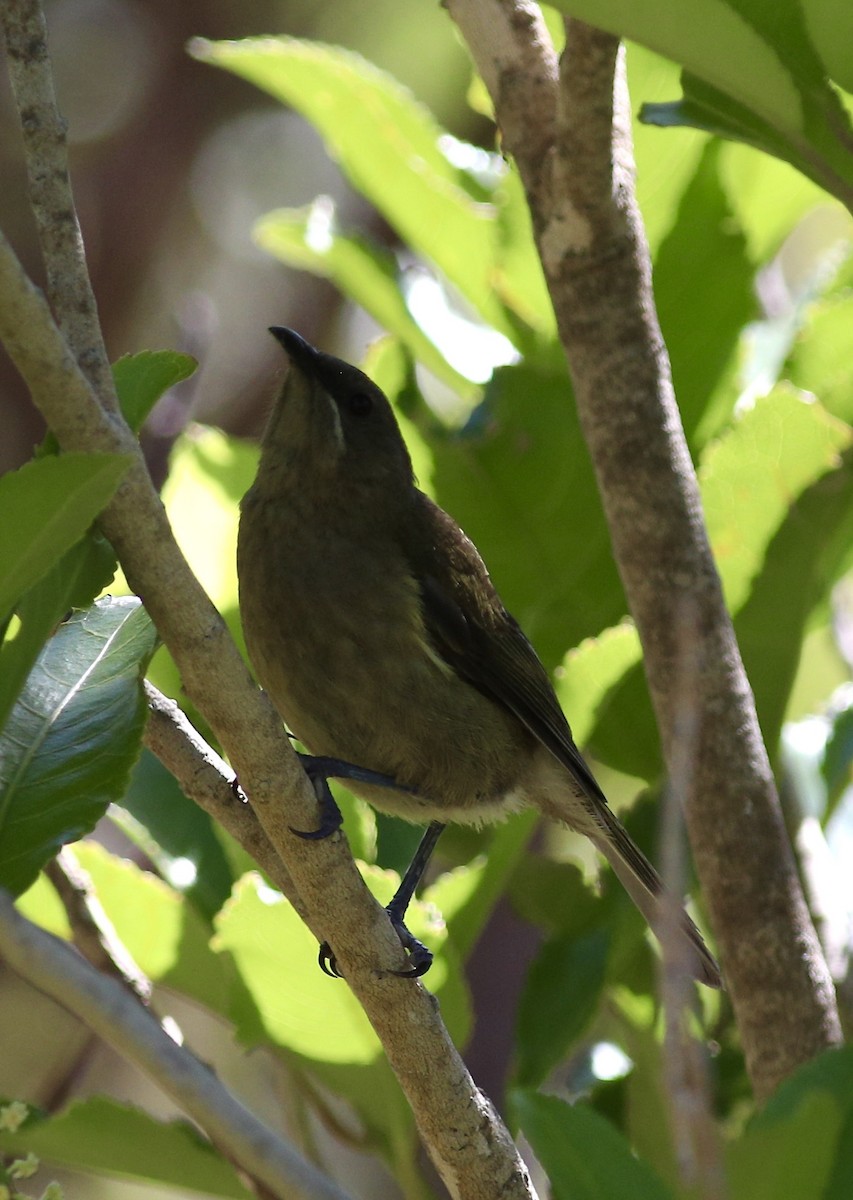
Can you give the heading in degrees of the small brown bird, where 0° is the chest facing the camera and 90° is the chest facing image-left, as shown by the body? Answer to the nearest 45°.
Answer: approximately 45°

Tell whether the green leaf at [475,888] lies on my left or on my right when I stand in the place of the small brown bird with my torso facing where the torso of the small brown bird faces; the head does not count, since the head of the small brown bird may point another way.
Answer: on my left

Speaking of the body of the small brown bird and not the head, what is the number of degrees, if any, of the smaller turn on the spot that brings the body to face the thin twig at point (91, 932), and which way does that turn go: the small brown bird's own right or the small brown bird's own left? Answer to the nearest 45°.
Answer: approximately 45° to the small brown bird's own right

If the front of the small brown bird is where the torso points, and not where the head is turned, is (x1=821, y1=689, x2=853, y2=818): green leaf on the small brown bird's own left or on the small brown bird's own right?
on the small brown bird's own left

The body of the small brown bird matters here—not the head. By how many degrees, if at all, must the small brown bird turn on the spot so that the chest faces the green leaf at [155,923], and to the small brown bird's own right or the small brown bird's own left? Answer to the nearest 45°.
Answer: approximately 45° to the small brown bird's own right
